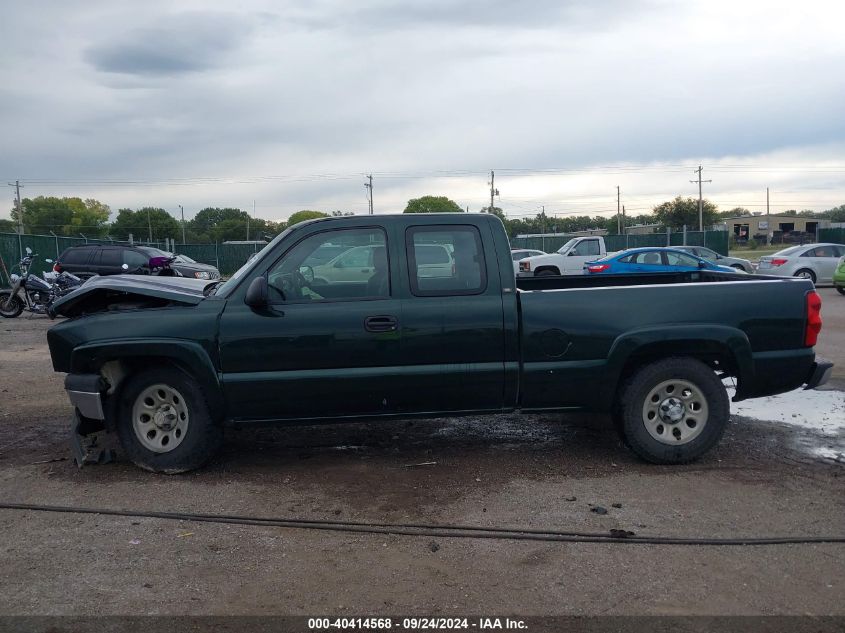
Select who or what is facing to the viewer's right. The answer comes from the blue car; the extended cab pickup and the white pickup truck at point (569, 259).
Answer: the blue car

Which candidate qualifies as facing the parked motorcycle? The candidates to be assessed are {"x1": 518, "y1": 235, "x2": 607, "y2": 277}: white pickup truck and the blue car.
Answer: the white pickup truck

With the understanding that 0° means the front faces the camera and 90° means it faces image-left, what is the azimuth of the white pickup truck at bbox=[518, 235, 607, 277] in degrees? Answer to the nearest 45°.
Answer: approximately 45°

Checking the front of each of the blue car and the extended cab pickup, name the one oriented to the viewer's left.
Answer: the extended cab pickup

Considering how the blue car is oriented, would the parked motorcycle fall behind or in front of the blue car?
behind

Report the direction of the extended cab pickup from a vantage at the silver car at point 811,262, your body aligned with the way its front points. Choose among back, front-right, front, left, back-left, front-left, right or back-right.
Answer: back-right

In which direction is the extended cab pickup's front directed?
to the viewer's left

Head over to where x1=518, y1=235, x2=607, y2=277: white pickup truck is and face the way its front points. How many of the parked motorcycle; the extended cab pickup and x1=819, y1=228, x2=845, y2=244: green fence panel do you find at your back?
1

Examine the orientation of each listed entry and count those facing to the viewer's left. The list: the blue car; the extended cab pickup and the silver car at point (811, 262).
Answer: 1

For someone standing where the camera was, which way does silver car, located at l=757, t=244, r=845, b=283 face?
facing away from the viewer and to the right of the viewer

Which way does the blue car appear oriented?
to the viewer's right

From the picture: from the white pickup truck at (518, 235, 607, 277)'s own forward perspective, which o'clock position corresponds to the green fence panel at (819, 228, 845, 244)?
The green fence panel is roughly at 6 o'clock from the white pickup truck.
